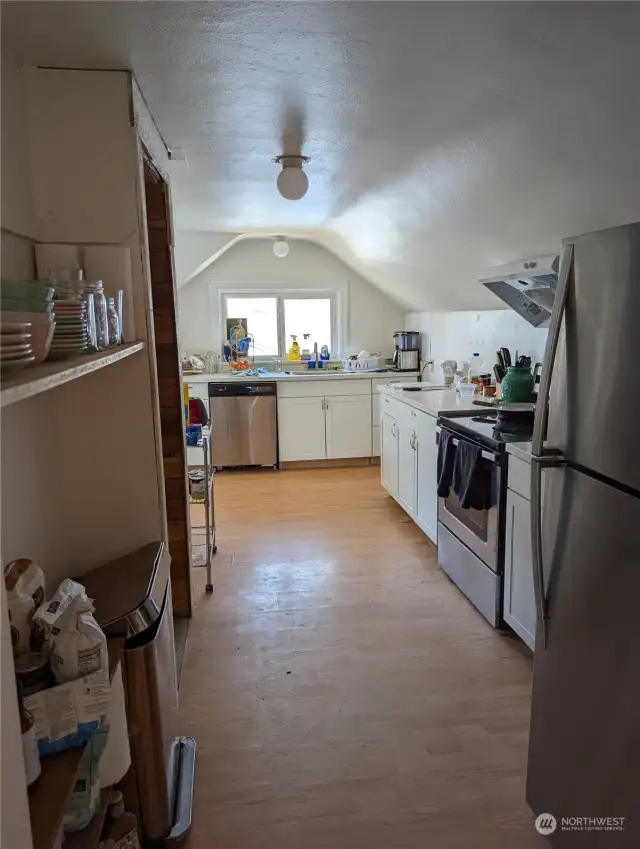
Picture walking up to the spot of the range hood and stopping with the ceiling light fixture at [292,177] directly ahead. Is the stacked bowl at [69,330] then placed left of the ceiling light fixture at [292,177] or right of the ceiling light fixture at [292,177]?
left

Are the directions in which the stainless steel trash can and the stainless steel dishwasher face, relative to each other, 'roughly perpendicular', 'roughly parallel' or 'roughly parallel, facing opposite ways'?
roughly perpendicular

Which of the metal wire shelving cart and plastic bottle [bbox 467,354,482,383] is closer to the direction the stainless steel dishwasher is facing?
the metal wire shelving cart

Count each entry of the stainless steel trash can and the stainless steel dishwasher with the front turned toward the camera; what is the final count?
1

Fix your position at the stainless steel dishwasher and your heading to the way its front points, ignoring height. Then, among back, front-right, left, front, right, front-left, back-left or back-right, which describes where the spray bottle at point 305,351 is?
back-left

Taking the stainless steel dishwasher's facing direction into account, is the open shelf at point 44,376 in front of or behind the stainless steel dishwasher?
in front

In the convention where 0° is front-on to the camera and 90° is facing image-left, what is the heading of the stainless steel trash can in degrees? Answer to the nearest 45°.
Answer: approximately 270°

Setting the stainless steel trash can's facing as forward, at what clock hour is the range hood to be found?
The range hood is roughly at 11 o'clock from the stainless steel trash can.

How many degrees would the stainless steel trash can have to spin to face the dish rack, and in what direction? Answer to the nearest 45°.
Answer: approximately 45° to its left

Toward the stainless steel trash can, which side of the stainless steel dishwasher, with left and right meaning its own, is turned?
front

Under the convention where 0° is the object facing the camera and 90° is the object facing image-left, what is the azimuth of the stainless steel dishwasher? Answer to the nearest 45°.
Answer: approximately 0°
